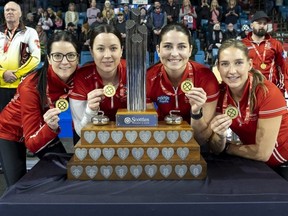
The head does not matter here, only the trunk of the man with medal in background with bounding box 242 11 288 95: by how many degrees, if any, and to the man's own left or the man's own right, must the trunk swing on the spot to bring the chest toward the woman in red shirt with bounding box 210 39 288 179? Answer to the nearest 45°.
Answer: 0° — they already face them

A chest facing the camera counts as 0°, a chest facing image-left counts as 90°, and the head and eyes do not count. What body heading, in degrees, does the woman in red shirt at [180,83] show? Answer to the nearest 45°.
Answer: approximately 0°

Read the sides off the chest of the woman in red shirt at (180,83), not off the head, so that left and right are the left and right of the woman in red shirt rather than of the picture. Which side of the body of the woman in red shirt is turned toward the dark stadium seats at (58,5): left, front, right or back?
back

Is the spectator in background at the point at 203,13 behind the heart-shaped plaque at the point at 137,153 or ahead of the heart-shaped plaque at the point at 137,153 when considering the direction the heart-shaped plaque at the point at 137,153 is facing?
behind

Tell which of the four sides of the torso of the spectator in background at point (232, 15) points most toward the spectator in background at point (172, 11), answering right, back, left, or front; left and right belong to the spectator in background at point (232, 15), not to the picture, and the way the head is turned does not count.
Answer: right

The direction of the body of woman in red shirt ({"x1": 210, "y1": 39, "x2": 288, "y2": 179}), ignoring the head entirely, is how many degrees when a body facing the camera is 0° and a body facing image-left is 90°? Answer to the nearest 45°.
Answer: approximately 45°

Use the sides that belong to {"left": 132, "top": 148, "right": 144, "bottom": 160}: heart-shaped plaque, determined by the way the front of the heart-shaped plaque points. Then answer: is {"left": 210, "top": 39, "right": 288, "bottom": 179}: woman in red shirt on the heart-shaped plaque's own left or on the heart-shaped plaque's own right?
on the heart-shaped plaque's own left

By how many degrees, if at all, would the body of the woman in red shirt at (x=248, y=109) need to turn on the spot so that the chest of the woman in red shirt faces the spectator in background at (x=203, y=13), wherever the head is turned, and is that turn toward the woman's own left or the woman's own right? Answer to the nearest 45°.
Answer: approximately 135° to the woman's own right

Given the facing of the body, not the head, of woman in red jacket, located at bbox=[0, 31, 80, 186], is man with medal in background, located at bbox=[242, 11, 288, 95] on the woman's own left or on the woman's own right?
on the woman's own left
